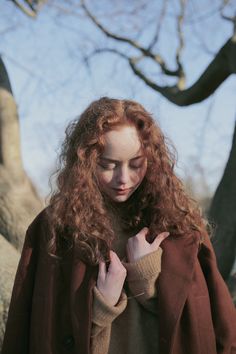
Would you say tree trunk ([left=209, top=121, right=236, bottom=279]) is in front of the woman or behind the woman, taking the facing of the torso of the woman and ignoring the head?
behind

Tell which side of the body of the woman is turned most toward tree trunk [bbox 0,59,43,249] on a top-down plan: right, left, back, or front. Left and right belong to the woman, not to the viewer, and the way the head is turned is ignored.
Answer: back

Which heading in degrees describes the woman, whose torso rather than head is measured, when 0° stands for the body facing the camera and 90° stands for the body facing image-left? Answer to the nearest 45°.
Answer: approximately 0°
